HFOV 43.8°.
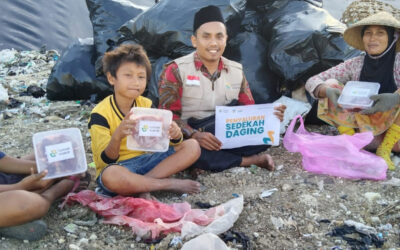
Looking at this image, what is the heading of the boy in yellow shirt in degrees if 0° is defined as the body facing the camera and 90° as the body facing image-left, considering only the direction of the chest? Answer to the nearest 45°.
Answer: approximately 315°

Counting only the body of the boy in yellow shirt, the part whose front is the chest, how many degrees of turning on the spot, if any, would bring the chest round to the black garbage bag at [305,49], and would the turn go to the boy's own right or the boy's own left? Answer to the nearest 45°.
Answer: approximately 90° to the boy's own left

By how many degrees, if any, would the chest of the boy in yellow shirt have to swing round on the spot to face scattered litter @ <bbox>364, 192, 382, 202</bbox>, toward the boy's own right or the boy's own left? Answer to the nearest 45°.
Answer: approximately 45° to the boy's own left

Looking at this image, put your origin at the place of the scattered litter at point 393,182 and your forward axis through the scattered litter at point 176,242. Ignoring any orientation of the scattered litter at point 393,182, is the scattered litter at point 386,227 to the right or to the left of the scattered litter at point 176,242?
left

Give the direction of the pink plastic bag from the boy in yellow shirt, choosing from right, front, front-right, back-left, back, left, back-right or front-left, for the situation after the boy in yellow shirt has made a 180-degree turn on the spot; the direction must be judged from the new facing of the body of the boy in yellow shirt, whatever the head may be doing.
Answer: back-right

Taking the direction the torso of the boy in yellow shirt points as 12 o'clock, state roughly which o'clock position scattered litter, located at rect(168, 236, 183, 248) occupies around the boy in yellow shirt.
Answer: The scattered litter is roughly at 1 o'clock from the boy in yellow shirt.

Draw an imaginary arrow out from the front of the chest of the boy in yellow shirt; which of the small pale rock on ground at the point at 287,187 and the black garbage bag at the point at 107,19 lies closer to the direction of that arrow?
the small pale rock on ground

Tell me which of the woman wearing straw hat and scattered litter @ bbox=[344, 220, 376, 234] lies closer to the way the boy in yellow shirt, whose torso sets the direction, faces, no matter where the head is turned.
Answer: the scattered litter

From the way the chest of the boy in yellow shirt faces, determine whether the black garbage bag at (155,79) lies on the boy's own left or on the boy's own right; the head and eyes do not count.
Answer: on the boy's own left

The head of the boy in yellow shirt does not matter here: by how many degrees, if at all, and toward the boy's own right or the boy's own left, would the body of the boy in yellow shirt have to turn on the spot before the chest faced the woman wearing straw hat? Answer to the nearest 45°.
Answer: approximately 45° to the boy's own left

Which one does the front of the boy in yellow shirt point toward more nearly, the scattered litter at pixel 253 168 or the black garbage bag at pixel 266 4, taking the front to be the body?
the scattered litter

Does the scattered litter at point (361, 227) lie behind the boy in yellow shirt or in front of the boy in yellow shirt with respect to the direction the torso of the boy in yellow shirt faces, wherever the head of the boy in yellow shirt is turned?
in front

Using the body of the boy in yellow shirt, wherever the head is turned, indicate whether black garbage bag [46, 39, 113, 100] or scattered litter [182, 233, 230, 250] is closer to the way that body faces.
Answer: the scattered litter

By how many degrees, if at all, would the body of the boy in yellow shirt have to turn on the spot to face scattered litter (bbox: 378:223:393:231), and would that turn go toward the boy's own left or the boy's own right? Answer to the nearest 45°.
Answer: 0° — they already face it
